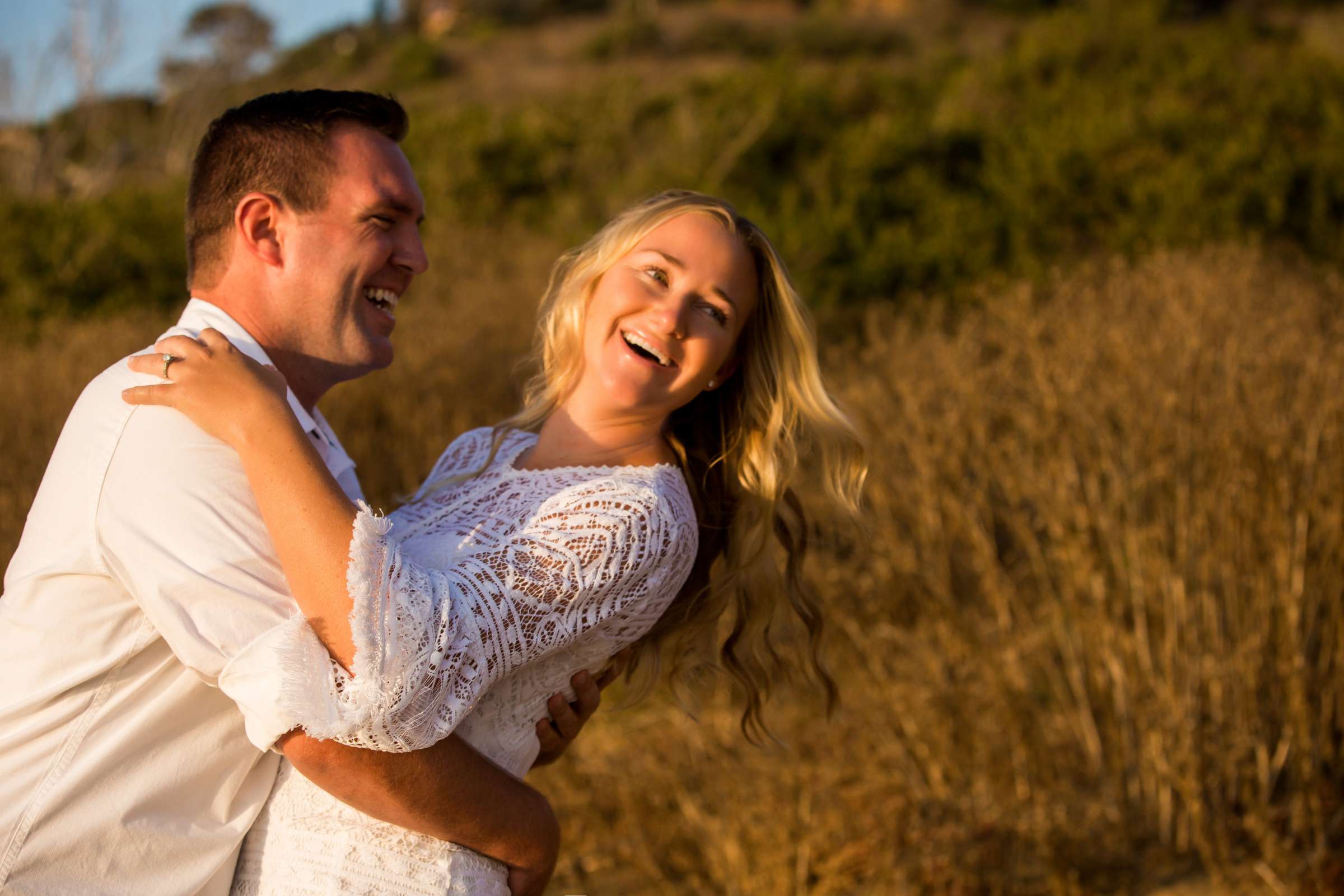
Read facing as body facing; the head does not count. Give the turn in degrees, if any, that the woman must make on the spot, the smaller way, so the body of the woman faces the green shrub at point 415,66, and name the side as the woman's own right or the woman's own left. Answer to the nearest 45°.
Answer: approximately 135° to the woman's own right

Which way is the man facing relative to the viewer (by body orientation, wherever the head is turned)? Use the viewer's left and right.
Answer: facing to the right of the viewer

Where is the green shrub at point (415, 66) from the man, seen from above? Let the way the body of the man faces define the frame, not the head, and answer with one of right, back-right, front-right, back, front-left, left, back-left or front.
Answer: left

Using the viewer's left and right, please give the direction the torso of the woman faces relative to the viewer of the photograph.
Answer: facing the viewer and to the left of the viewer

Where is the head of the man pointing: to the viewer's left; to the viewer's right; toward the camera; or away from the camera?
to the viewer's right

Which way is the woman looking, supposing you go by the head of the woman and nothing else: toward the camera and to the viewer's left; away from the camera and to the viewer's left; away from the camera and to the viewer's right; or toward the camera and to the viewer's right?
toward the camera and to the viewer's left
